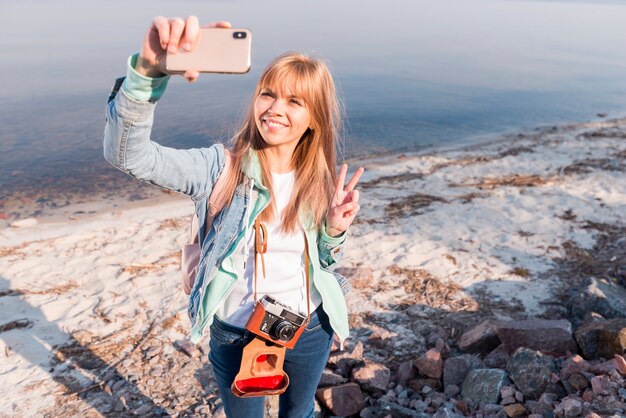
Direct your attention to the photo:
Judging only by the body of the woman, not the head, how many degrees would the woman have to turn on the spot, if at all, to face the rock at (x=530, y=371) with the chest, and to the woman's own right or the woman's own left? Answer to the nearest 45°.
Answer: approximately 135° to the woman's own left

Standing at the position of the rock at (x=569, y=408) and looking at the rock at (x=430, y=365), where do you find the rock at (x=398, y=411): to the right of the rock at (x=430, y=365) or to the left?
left

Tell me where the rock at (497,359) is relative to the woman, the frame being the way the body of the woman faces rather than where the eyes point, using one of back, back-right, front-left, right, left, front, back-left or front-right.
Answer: back-left

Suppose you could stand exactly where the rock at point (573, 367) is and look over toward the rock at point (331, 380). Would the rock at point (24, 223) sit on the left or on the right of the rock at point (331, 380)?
right

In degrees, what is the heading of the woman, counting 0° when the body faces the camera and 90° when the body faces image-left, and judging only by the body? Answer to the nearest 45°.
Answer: approximately 0°

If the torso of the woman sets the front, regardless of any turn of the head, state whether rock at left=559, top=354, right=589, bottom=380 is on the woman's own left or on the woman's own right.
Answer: on the woman's own left

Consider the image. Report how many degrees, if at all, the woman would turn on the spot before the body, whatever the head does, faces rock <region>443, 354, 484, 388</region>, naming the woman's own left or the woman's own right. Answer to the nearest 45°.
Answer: approximately 135° to the woman's own left

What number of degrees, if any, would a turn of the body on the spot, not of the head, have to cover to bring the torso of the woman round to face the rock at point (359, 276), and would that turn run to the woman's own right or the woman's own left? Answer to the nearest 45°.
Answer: approximately 180°
